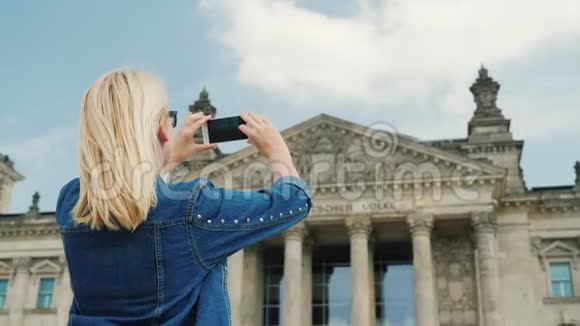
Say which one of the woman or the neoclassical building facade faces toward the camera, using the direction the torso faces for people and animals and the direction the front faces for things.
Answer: the neoclassical building facade

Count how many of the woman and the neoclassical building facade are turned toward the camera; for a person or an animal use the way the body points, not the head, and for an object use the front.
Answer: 1

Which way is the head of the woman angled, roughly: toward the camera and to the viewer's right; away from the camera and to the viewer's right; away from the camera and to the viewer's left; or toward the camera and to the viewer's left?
away from the camera and to the viewer's right

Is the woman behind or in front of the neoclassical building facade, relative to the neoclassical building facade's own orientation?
in front

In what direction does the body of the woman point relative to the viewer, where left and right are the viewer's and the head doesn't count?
facing away from the viewer and to the right of the viewer

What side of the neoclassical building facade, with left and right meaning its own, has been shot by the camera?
front

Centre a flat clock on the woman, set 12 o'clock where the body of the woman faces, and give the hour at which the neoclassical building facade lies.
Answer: The neoclassical building facade is roughly at 11 o'clock from the woman.
